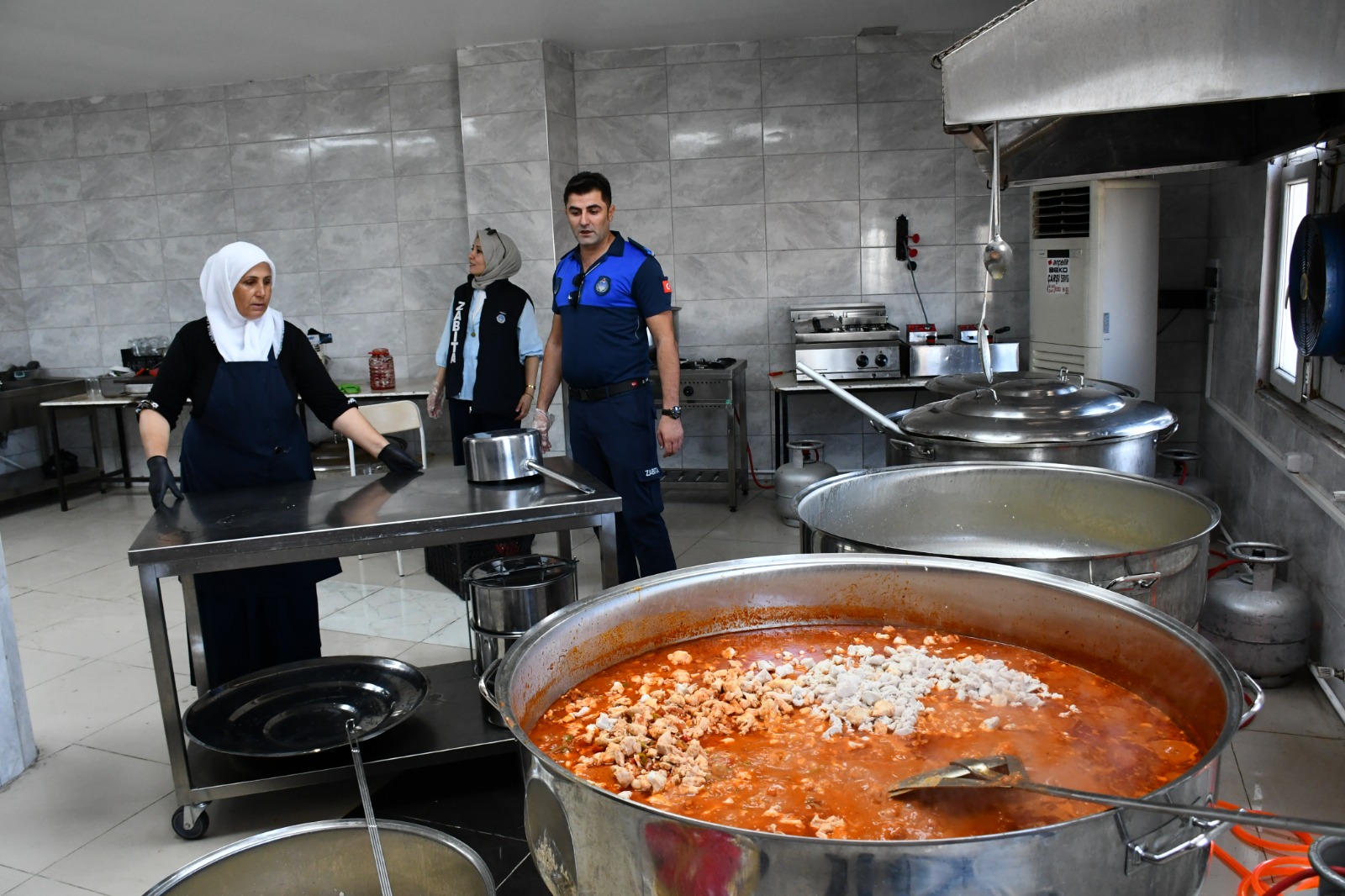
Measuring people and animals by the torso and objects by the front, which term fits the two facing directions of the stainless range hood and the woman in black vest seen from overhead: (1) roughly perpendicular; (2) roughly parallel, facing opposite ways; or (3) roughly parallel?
roughly perpendicular

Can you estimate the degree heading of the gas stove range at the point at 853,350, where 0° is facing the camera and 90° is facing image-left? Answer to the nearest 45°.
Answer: approximately 0°

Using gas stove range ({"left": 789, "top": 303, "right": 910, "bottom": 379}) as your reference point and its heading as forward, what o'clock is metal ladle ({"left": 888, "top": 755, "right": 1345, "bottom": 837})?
The metal ladle is roughly at 12 o'clock from the gas stove range.

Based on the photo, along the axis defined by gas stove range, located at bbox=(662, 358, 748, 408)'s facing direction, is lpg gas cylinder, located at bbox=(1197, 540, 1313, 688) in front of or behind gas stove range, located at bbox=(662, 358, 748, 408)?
in front

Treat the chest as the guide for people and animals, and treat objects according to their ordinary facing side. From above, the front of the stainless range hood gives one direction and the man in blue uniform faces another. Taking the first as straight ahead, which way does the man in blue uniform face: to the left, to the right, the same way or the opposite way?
to the left

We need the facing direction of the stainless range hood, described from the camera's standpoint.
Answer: facing to the left of the viewer

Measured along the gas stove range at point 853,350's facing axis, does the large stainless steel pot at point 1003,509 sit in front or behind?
in front

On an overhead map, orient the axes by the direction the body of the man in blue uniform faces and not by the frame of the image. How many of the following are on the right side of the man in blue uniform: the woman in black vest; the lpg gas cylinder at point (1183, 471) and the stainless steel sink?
2

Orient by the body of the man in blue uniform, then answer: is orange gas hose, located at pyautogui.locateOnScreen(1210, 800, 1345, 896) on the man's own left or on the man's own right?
on the man's own left
